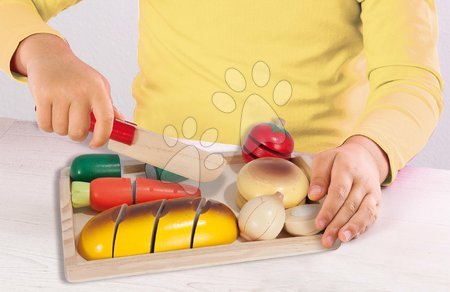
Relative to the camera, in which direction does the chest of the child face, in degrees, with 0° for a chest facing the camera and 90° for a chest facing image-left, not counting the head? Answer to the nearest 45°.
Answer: approximately 0°

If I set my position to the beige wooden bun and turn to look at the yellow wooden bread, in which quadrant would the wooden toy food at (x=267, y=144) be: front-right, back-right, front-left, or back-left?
back-right
